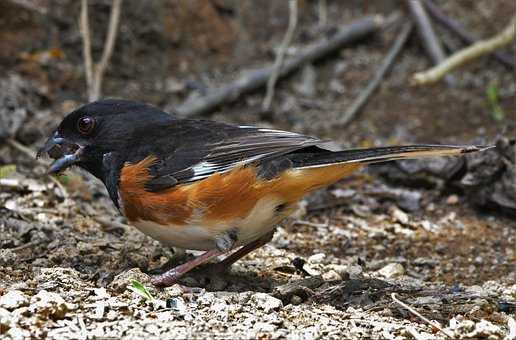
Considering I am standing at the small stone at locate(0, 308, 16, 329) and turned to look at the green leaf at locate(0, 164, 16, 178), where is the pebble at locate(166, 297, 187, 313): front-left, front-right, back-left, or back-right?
front-right

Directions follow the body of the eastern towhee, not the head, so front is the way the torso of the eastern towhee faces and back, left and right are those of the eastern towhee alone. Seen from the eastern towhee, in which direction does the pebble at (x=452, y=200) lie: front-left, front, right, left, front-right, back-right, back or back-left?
back-right

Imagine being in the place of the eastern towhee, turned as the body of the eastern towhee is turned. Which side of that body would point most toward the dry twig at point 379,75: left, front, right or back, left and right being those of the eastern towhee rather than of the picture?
right

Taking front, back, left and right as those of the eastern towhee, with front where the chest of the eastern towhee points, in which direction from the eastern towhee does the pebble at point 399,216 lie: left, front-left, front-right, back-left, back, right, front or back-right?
back-right

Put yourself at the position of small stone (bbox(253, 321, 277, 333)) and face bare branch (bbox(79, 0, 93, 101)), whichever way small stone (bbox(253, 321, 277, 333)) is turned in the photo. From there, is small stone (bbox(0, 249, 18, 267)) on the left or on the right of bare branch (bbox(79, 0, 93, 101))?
left

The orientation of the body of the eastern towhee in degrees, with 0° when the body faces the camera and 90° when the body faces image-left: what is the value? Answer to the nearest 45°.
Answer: approximately 90°

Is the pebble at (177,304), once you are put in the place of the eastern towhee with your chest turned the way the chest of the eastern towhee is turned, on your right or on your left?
on your left

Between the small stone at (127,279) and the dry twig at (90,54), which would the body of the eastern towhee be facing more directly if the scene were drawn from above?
the small stone

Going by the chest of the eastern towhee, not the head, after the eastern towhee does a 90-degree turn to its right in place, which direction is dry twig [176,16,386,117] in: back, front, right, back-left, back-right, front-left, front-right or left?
front

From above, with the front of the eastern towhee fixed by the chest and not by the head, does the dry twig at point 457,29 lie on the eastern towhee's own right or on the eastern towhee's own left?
on the eastern towhee's own right

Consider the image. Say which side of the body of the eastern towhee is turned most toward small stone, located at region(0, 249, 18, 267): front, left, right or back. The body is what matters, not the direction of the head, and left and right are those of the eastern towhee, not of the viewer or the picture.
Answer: front

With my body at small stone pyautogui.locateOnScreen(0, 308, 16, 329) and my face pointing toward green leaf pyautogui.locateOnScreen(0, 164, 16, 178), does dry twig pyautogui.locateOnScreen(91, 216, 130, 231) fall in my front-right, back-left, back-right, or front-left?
front-right

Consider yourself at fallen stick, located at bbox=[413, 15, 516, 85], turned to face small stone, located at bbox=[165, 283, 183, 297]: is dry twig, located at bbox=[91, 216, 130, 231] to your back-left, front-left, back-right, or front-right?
front-right

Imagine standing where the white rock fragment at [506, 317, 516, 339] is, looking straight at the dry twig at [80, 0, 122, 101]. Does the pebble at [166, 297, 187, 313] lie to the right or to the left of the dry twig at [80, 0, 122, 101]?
left

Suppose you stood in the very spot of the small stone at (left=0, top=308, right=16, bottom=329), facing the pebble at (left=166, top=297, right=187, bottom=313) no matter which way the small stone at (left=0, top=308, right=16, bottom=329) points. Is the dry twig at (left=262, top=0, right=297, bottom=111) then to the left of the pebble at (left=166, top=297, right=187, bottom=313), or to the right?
left
